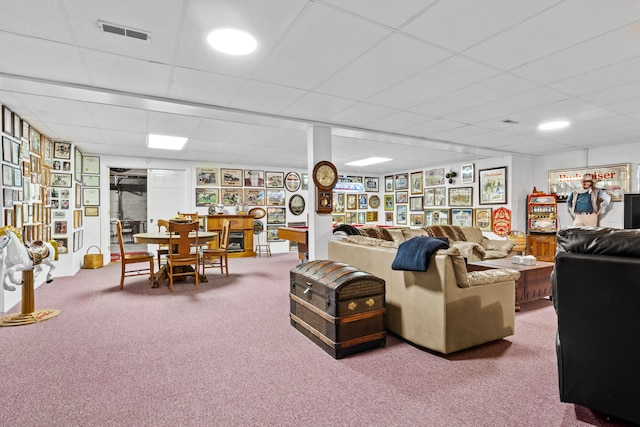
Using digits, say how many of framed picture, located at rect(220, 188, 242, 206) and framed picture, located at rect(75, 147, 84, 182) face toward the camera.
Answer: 1

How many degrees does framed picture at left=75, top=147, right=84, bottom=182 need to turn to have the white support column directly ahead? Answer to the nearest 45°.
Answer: approximately 45° to its right

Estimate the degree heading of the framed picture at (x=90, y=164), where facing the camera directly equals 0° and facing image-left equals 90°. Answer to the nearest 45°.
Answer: approximately 0°

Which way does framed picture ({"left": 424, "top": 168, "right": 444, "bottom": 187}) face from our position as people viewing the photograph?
facing the viewer and to the left of the viewer

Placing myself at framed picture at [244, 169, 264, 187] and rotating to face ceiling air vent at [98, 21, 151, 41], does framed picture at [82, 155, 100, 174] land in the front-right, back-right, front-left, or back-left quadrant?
front-right

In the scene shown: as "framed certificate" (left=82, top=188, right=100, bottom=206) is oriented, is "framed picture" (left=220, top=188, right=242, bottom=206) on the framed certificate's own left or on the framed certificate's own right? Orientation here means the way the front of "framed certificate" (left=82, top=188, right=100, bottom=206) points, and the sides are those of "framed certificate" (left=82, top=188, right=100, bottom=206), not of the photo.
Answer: on the framed certificate's own left

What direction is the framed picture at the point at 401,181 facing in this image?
toward the camera

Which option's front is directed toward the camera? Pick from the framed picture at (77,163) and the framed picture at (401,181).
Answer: the framed picture at (401,181)

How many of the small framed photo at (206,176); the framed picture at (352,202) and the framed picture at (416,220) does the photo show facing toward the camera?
3

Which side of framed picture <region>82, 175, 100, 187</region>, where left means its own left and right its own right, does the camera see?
front

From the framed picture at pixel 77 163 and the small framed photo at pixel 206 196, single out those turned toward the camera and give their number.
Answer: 1

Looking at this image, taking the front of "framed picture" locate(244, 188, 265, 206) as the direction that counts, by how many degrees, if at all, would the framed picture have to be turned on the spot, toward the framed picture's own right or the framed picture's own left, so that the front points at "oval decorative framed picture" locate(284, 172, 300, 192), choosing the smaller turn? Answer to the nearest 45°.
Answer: approximately 90° to the framed picture's own left

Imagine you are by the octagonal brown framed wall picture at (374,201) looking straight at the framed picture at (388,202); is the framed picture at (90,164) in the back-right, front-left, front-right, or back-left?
back-right

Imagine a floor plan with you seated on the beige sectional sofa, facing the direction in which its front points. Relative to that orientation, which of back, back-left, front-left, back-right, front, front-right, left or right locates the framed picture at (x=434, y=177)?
front-left

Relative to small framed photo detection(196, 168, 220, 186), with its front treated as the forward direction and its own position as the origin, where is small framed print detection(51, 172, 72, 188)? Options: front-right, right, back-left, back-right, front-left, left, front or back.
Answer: front-right

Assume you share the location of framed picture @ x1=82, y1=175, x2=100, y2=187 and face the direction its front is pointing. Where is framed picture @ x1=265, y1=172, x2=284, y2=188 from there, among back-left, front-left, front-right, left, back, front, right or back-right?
left

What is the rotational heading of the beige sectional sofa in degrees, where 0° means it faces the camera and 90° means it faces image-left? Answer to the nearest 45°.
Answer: approximately 225°

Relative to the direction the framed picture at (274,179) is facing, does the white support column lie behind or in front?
in front

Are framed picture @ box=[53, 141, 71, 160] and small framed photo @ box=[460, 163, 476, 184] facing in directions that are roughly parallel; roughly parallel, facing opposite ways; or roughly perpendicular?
roughly perpendicular

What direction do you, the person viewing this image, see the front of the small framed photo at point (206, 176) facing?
facing the viewer
